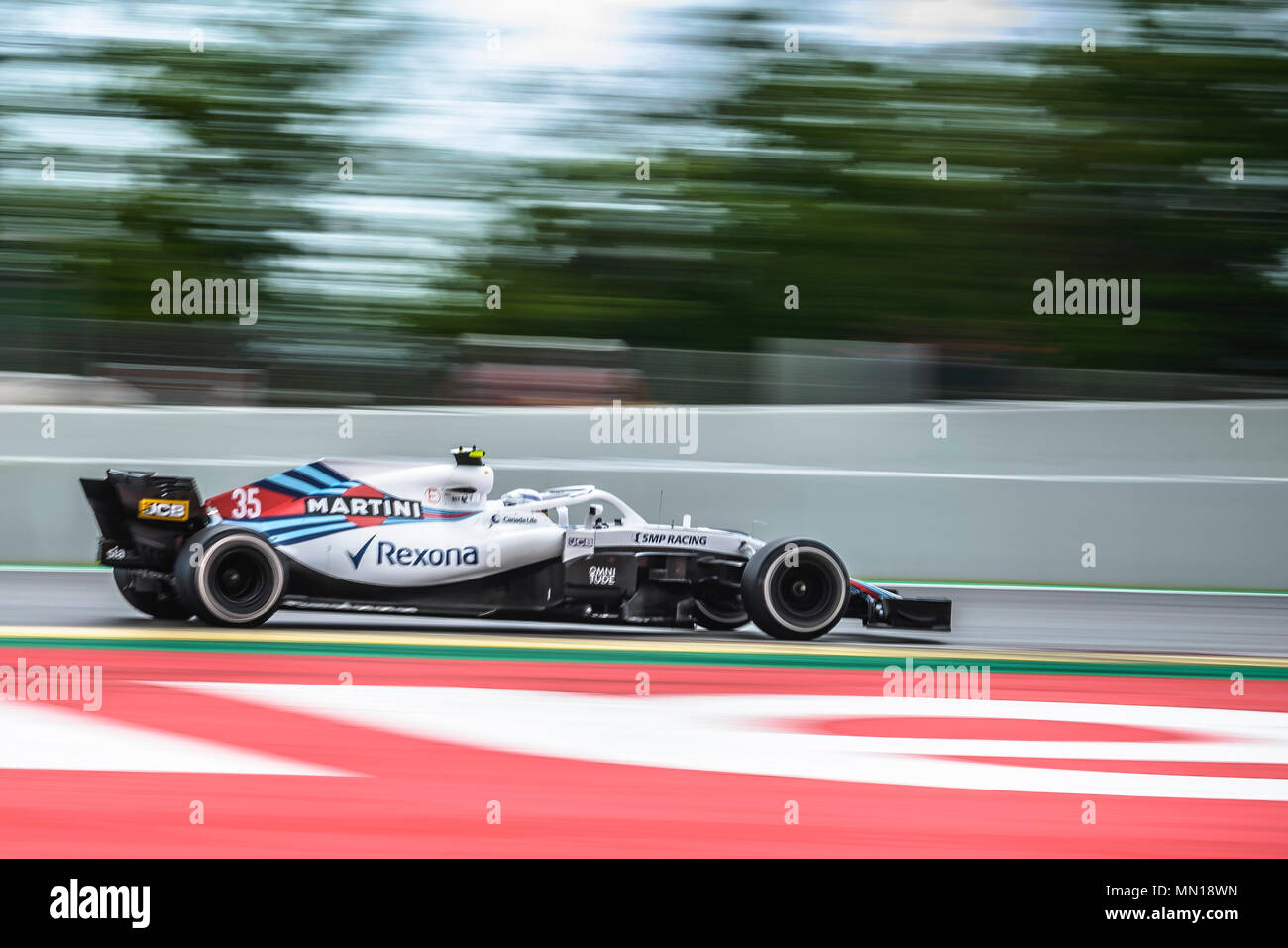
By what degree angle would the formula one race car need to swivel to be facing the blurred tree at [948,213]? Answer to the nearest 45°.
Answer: approximately 45° to its left

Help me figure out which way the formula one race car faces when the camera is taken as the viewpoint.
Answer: facing to the right of the viewer
